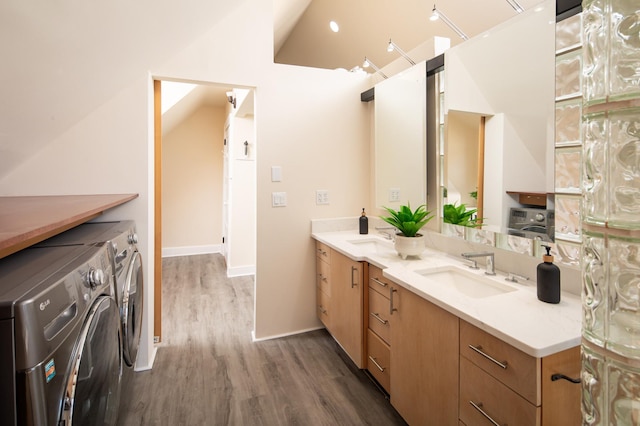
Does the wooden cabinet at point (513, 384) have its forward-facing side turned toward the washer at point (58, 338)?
yes

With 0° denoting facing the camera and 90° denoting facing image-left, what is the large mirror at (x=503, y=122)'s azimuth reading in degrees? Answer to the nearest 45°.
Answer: approximately 45°

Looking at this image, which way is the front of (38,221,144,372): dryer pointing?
to the viewer's right

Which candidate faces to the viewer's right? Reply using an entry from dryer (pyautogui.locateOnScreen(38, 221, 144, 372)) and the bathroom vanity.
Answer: the dryer

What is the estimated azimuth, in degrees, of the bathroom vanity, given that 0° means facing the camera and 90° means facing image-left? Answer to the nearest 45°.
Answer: approximately 45°
